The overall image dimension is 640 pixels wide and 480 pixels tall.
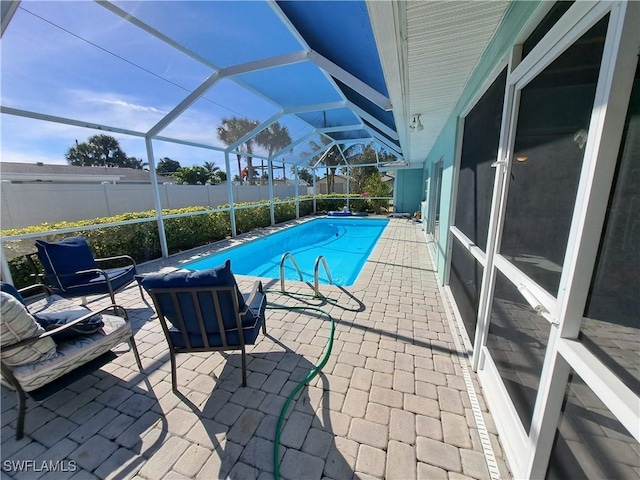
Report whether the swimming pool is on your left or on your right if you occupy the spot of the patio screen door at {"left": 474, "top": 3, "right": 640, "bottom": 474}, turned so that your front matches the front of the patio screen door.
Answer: on your right

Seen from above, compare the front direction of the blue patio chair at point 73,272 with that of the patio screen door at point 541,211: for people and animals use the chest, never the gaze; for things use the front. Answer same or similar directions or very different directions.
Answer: very different directions

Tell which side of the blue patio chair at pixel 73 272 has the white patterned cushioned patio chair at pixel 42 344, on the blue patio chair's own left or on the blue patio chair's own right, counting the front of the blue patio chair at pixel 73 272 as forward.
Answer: on the blue patio chair's own right

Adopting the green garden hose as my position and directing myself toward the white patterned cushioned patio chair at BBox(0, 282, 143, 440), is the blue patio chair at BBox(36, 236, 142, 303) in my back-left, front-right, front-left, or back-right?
front-right

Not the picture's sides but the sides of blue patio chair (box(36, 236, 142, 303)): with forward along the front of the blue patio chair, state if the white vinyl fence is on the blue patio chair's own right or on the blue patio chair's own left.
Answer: on the blue patio chair's own left

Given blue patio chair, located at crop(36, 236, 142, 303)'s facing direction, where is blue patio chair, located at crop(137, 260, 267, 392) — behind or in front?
in front

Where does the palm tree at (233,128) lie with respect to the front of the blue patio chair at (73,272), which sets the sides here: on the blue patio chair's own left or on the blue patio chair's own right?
on the blue patio chair's own left

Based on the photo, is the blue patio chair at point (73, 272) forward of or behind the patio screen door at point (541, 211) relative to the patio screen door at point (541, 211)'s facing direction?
forward

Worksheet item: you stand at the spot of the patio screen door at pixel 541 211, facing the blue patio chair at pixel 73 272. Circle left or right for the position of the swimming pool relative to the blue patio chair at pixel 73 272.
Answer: right

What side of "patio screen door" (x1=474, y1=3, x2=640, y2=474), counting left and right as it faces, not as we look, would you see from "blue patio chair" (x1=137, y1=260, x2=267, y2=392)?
front

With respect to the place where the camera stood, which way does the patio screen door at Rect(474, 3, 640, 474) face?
facing the viewer and to the left of the viewer

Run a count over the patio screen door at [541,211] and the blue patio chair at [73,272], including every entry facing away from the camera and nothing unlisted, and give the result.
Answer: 0

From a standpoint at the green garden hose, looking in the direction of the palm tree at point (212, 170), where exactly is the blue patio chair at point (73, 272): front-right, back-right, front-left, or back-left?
front-left

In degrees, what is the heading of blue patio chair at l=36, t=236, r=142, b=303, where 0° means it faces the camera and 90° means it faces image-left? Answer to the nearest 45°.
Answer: approximately 315°
